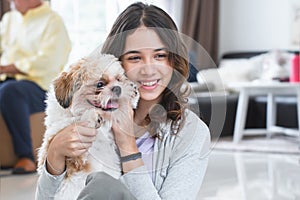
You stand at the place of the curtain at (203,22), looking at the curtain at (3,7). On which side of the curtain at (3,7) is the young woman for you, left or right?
left

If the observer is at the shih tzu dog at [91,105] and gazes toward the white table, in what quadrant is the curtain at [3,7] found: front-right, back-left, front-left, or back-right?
front-left

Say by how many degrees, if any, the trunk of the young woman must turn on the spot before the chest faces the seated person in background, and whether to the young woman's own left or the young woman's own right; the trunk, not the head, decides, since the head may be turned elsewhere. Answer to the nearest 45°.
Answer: approximately 135° to the young woman's own right

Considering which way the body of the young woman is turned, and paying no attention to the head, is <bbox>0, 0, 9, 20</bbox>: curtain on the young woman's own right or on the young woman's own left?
on the young woman's own right

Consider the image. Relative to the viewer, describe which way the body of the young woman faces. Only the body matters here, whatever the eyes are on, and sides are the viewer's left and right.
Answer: facing the viewer and to the left of the viewer

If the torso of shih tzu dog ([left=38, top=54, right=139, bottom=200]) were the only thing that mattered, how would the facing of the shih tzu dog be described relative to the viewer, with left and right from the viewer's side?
facing the viewer and to the right of the viewer

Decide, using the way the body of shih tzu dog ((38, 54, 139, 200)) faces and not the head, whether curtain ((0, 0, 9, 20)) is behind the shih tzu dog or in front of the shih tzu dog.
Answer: behind
